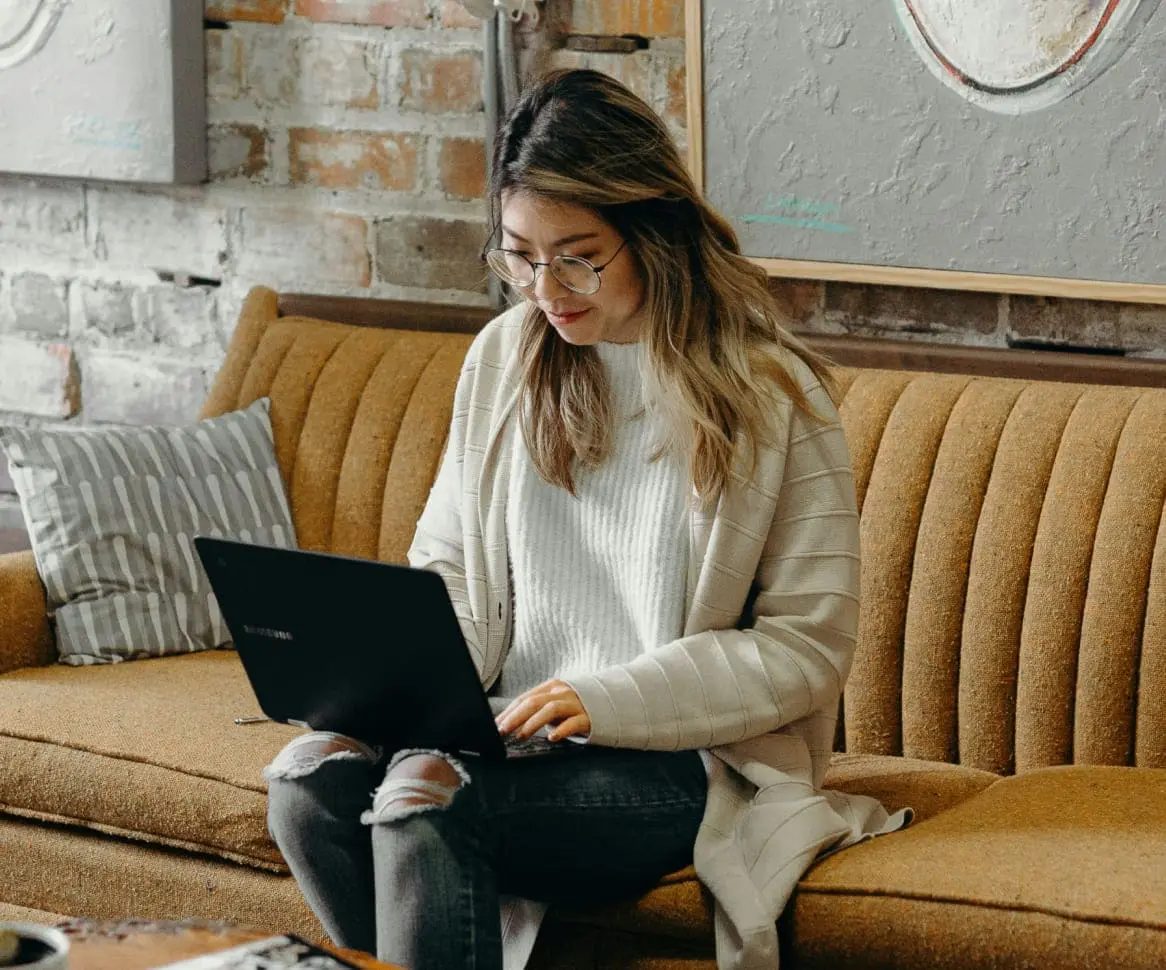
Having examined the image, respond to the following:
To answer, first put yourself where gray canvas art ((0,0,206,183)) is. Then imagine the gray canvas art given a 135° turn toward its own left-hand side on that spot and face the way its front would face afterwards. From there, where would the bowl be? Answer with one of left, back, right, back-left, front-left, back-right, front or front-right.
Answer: right

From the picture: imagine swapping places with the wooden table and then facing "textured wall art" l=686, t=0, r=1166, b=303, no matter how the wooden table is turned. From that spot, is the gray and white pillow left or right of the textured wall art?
left

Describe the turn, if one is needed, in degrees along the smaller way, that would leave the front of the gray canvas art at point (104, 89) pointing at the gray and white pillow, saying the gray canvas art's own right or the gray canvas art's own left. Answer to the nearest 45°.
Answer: approximately 45° to the gray canvas art's own left

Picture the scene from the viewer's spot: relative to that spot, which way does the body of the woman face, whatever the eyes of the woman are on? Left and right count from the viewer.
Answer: facing the viewer and to the left of the viewer

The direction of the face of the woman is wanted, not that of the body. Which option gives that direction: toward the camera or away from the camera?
toward the camera

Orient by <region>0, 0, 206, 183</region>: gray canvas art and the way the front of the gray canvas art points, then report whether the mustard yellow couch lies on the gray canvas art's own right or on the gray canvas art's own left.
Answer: on the gray canvas art's own left

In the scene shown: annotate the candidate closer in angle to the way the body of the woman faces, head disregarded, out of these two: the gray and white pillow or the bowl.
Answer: the bowl

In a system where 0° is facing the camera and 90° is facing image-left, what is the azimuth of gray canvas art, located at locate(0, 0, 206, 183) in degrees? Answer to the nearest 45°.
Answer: approximately 45°

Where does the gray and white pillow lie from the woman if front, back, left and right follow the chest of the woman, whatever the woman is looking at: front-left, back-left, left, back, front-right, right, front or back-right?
right

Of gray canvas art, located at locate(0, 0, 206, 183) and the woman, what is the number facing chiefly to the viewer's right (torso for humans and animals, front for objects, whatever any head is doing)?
0

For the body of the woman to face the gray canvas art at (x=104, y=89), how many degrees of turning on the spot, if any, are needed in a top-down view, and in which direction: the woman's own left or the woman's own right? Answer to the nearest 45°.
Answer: approximately 90° to the woman's own right

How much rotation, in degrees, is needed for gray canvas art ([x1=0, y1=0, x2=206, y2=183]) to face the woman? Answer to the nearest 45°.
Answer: approximately 45° to its left

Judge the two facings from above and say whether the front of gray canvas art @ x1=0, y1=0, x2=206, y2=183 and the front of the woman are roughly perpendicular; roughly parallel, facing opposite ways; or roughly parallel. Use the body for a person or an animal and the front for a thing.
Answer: roughly parallel
